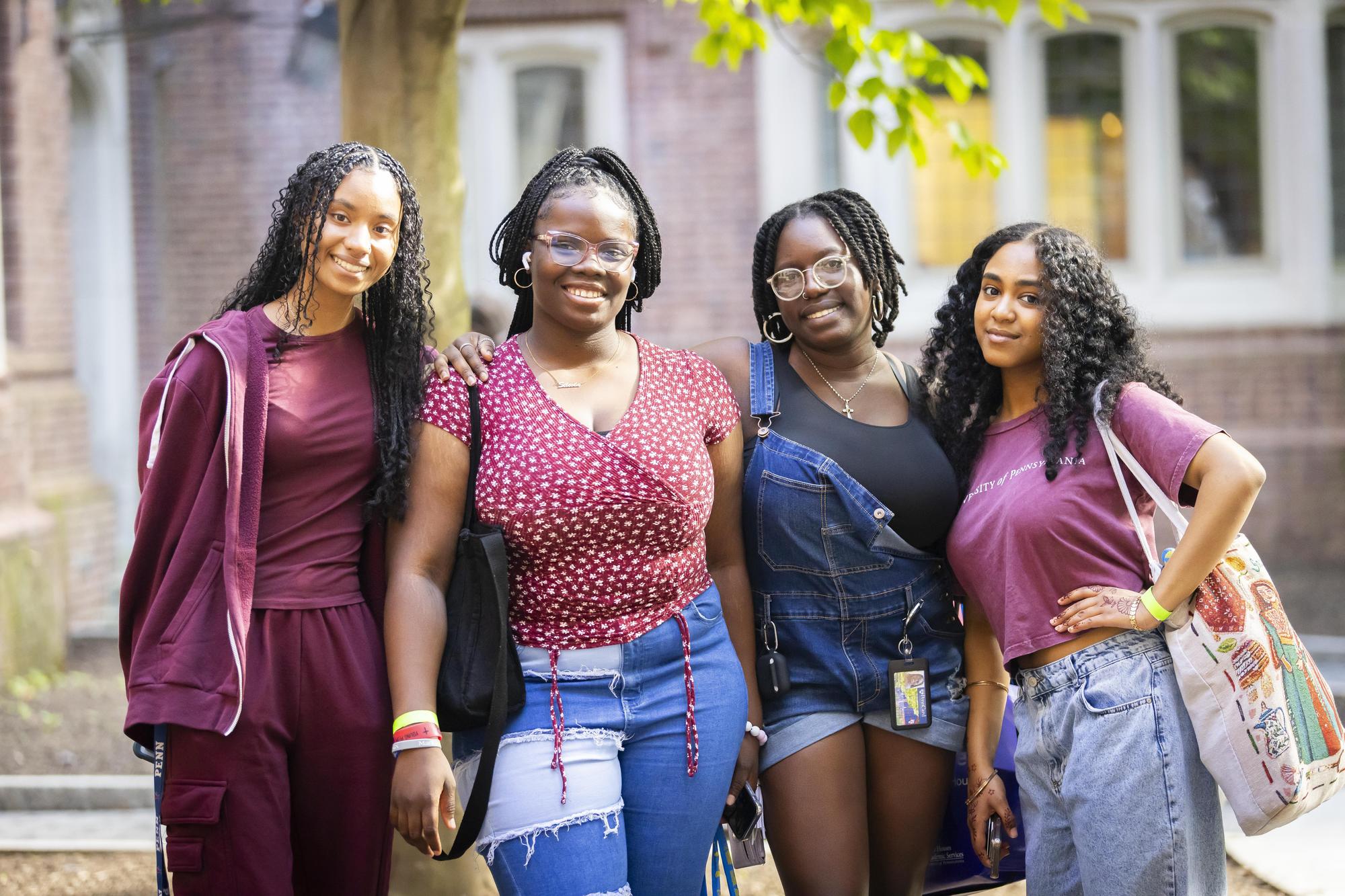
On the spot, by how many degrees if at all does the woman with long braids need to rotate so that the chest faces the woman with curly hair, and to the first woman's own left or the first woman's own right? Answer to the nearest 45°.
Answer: approximately 45° to the first woman's own left

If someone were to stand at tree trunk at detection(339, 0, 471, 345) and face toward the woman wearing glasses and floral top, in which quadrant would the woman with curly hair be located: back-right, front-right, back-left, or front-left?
front-left

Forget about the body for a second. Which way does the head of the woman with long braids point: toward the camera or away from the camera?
toward the camera

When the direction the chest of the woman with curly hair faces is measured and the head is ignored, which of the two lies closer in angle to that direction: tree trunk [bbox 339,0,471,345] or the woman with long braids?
the woman with long braids

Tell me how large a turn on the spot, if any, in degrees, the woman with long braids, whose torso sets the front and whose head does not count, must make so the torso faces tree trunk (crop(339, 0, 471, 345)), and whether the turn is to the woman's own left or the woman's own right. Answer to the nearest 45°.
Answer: approximately 135° to the woman's own left

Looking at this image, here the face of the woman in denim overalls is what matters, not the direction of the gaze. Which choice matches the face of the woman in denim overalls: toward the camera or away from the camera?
toward the camera

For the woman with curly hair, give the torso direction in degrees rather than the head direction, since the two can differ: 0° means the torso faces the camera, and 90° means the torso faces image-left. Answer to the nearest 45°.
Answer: approximately 45°

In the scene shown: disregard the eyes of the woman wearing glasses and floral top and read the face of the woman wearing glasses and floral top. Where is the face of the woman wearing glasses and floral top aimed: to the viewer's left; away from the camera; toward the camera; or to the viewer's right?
toward the camera

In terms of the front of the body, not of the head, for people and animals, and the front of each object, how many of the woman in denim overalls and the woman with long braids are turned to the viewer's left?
0

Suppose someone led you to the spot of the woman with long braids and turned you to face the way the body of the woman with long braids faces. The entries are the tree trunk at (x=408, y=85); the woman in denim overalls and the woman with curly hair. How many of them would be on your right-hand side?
0

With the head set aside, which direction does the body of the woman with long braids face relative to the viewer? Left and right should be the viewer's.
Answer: facing the viewer and to the right of the viewer

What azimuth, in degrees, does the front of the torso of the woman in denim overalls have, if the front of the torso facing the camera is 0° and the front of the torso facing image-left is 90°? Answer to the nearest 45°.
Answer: approximately 0°

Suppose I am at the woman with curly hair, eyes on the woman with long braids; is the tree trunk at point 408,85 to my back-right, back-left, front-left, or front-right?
front-right

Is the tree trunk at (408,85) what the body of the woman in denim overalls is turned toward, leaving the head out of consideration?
no
